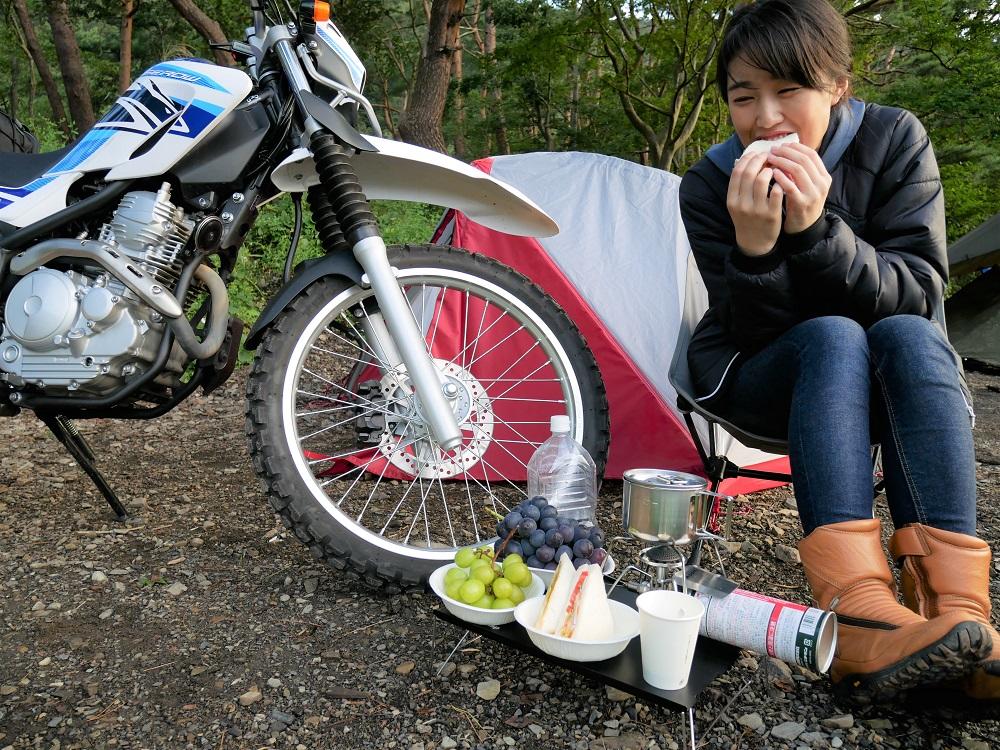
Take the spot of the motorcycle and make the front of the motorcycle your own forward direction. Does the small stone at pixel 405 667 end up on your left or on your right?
on your right

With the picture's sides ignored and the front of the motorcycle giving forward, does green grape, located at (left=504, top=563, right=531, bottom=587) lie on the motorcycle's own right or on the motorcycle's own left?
on the motorcycle's own right

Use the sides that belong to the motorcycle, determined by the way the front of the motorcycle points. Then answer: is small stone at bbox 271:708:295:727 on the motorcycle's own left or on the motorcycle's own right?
on the motorcycle's own right

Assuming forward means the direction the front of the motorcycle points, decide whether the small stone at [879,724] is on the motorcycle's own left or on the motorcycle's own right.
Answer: on the motorcycle's own right

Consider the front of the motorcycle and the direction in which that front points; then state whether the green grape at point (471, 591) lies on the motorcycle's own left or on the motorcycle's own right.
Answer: on the motorcycle's own right

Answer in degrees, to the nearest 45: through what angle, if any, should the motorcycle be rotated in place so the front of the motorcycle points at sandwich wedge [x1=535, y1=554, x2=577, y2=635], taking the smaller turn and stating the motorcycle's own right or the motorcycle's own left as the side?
approximately 45° to the motorcycle's own right

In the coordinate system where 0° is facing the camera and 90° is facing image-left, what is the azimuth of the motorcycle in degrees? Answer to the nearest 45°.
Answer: approximately 270°

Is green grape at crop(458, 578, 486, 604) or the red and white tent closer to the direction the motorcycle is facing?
the red and white tent

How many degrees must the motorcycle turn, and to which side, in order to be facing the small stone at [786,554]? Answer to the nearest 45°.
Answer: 0° — it already faces it

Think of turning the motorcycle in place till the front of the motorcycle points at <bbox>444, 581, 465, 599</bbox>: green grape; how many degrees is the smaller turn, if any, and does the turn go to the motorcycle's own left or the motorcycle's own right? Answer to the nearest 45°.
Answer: approximately 90° to the motorcycle's own right

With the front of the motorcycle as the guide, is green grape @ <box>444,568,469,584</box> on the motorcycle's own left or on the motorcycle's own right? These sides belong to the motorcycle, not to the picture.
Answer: on the motorcycle's own right

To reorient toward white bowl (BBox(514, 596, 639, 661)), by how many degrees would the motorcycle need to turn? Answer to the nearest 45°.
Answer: approximately 45° to its right
